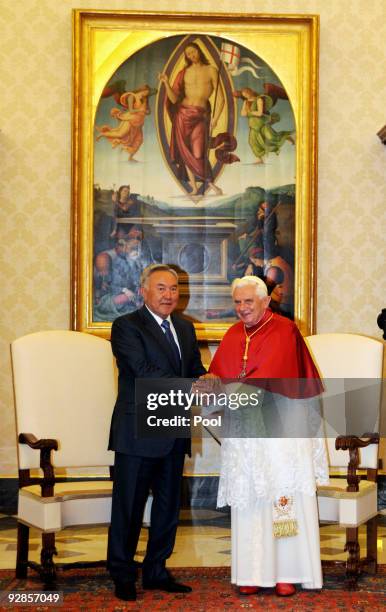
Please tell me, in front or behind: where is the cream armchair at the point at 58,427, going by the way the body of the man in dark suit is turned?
behind

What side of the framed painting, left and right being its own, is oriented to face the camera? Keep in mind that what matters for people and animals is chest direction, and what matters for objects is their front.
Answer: front

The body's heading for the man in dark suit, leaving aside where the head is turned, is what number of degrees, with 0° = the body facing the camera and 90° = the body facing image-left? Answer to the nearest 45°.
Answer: approximately 315°

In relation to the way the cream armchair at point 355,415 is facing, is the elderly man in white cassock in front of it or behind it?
in front

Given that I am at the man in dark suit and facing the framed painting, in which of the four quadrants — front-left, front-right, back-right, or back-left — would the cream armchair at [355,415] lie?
front-right

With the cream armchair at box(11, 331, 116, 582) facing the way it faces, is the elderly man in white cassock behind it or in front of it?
in front

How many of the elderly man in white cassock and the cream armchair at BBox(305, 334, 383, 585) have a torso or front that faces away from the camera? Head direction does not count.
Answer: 0

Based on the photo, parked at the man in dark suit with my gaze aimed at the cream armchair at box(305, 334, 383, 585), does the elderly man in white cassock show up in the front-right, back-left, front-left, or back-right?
front-right

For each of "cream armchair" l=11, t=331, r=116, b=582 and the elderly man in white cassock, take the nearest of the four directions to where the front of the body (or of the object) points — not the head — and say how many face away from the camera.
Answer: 0

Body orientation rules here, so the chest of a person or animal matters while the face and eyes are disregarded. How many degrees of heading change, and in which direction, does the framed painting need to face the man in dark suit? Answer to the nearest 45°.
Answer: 0° — it already faces them

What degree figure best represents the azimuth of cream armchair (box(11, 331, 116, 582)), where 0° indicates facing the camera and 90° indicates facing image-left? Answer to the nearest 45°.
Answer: approximately 315°

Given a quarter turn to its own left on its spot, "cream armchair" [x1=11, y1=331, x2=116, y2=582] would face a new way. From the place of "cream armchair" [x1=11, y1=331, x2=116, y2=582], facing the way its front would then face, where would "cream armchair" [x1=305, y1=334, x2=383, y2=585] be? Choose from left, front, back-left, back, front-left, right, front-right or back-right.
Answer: front-right

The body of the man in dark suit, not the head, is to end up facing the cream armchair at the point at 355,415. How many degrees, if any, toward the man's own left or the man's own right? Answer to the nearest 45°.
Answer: approximately 90° to the man's own left
